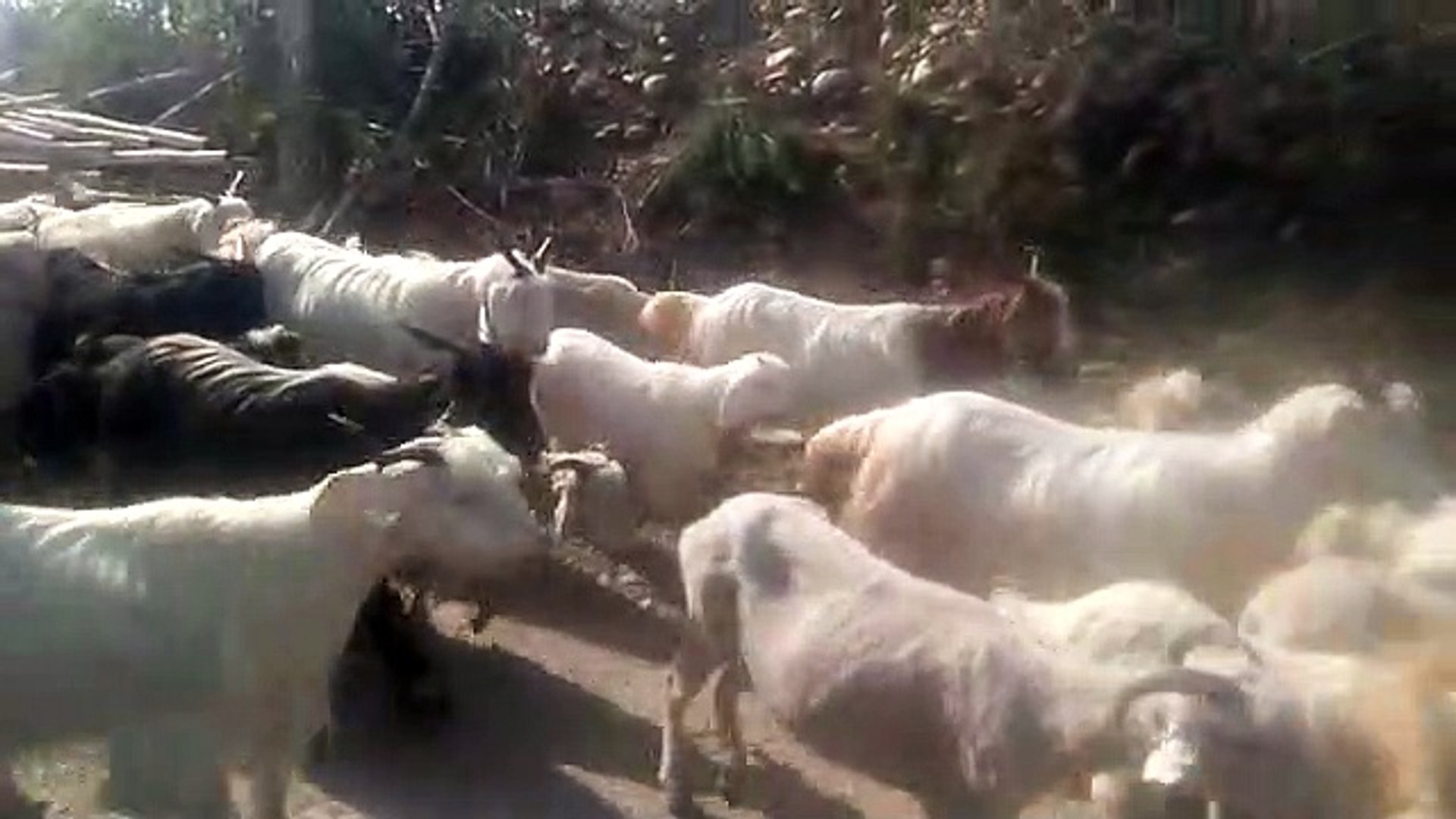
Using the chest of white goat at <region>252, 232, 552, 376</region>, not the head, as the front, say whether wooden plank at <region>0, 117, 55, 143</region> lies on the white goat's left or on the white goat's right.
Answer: on the white goat's left

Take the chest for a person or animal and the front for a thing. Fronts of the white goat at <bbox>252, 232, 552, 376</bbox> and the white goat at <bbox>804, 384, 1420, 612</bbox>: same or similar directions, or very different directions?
same or similar directions

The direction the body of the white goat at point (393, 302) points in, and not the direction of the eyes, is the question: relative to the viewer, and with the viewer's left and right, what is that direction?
facing to the right of the viewer

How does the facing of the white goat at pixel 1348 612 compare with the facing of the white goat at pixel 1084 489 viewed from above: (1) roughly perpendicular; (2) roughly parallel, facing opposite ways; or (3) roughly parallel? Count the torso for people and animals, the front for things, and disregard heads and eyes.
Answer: roughly parallel

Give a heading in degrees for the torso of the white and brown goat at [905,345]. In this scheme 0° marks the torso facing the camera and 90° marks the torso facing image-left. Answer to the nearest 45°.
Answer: approximately 270°

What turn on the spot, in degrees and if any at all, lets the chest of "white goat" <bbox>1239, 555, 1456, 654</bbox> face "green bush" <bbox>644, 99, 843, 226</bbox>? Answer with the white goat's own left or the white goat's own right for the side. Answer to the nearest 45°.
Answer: approximately 135° to the white goat's own left

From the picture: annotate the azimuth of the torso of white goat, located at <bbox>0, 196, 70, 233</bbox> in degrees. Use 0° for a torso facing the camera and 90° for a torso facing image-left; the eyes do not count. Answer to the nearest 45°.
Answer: approximately 270°

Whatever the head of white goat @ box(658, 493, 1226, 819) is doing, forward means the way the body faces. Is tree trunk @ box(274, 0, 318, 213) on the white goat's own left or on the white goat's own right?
on the white goat's own left

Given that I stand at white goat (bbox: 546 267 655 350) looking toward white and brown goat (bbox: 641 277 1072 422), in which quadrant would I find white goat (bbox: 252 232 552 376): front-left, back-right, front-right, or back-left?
back-right

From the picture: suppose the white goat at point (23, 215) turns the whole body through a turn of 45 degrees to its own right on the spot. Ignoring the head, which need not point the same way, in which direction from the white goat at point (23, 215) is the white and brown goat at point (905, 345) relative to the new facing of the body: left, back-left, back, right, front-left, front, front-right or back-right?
front

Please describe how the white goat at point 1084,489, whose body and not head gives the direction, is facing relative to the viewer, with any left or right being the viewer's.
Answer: facing to the right of the viewer
